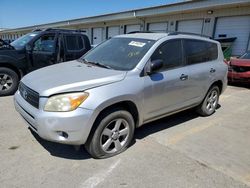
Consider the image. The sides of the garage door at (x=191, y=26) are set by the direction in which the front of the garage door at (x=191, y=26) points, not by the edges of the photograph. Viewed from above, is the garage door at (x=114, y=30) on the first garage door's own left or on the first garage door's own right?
on the first garage door's own right

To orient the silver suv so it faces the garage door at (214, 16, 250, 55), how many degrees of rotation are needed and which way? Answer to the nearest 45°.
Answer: approximately 180°

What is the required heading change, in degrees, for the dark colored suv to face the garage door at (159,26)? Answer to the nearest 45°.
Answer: approximately 135° to its right

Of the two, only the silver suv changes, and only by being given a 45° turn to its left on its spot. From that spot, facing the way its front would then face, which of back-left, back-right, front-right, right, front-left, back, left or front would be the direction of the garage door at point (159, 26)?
back

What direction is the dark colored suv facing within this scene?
to the viewer's left

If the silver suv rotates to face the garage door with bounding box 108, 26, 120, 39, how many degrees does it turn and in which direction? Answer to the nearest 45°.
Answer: approximately 135° to its right

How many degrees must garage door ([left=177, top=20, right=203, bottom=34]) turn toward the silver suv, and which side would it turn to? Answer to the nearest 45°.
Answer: approximately 45° to its left

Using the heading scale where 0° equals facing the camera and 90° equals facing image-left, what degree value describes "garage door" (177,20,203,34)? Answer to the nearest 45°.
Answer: approximately 45°
